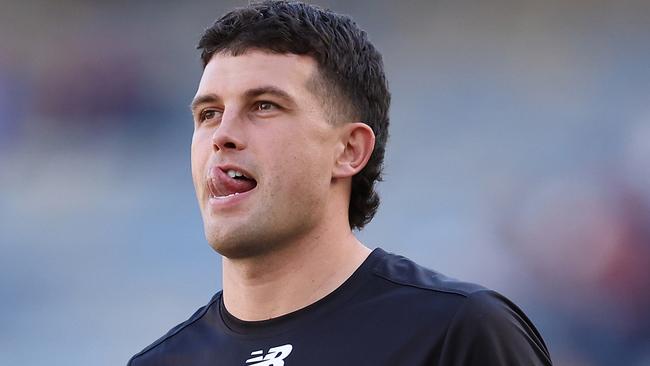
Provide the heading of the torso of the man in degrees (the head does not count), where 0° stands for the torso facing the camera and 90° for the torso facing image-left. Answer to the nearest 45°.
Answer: approximately 45°
